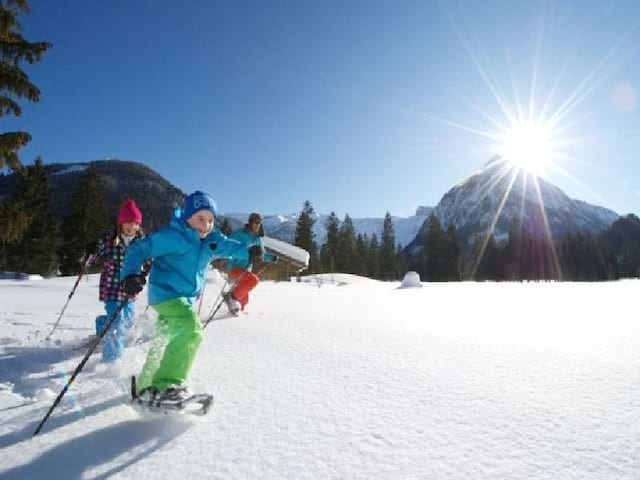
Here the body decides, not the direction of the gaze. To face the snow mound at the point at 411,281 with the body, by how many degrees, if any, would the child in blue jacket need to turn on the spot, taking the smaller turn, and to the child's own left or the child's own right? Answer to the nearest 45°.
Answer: approximately 90° to the child's own left

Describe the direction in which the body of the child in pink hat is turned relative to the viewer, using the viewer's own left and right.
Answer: facing the viewer and to the right of the viewer

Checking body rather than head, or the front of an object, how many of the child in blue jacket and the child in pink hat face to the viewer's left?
0

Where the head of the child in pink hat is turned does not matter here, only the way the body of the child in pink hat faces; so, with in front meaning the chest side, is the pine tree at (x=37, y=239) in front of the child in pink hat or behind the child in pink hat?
behind

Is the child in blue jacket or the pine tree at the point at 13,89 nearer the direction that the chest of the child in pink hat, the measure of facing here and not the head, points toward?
the child in blue jacket

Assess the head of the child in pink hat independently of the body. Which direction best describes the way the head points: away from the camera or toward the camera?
toward the camera

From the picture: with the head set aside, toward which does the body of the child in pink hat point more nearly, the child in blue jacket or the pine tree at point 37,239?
the child in blue jacket

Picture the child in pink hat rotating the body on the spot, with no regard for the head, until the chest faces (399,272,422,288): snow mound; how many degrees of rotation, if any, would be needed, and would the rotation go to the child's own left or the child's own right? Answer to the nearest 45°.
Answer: approximately 90° to the child's own left

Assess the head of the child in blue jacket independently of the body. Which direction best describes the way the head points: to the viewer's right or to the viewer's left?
to the viewer's right

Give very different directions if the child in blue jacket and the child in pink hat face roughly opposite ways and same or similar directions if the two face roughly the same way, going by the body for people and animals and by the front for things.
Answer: same or similar directions
